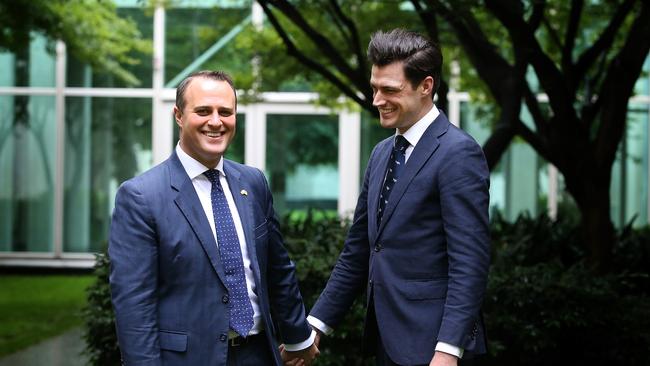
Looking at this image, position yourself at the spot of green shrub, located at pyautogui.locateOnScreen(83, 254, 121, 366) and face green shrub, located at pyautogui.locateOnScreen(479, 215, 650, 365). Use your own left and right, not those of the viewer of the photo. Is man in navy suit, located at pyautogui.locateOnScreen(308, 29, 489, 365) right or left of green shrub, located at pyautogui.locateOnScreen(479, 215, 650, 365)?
right

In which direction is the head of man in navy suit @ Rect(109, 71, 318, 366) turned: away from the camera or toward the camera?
toward the camera

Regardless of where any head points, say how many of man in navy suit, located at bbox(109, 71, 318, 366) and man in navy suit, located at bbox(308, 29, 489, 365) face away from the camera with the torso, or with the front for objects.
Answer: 0

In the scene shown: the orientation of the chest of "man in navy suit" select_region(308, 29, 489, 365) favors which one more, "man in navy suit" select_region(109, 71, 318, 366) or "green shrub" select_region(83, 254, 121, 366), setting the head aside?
the man in navy suit

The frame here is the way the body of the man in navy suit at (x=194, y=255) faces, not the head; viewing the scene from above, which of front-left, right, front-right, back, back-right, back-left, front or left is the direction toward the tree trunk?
left

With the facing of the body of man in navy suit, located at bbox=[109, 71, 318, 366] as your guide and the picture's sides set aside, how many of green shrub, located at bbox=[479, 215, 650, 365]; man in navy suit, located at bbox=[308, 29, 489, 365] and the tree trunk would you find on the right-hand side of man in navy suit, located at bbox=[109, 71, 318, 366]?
0

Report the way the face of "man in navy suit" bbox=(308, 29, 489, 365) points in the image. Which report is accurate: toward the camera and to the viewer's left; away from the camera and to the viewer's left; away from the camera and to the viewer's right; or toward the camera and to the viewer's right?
toward the camera and to the viewer's left

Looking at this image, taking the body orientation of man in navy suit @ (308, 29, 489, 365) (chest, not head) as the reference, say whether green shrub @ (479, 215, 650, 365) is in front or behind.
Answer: behind

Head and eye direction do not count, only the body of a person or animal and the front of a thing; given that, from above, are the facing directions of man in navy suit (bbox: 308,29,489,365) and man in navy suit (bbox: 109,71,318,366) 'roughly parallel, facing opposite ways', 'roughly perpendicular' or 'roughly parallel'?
roughly perpendicular

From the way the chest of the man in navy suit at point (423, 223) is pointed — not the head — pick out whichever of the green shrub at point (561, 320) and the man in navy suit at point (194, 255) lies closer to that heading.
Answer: the man in navy suit

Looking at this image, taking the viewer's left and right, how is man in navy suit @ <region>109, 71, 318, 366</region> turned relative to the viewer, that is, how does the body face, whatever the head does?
facing the viewer and to the right of the viewer

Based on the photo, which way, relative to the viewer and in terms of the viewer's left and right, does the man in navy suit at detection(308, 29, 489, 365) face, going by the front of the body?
facing the viewer and to the left of the viewer

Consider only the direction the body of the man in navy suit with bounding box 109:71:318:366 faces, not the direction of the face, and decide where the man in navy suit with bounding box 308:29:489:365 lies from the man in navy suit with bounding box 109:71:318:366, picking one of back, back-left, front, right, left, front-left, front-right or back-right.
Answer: front-left

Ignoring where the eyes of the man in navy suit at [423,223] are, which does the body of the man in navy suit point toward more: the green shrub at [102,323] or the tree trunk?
the green shrub
